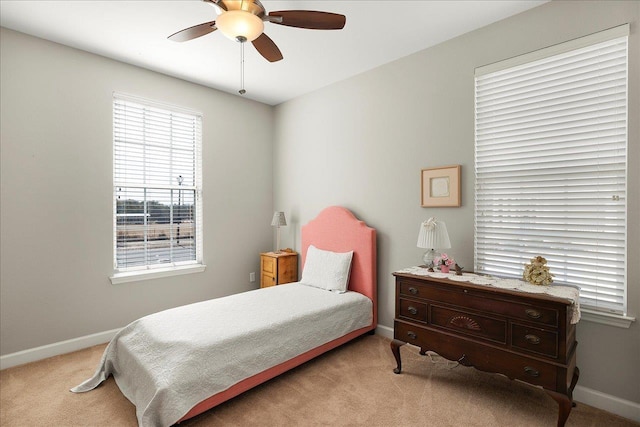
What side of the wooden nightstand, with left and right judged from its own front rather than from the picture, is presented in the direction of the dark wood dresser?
left

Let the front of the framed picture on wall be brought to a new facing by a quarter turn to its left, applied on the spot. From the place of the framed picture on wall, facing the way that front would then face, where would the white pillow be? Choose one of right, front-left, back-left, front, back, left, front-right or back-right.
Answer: back-right

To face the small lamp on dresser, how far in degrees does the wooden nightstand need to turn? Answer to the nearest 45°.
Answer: approximately 90° to its left

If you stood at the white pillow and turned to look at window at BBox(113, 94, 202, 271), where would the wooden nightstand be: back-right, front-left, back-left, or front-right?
front-right

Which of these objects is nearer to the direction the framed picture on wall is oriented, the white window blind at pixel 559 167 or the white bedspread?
the white bedspread

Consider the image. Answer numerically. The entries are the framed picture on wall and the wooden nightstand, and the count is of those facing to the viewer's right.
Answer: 0

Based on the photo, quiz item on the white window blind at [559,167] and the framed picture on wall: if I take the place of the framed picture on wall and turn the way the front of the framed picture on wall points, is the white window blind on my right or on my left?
on my left

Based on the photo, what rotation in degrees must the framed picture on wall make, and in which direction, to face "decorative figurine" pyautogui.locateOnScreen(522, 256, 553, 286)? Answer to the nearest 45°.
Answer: approximately 90° to its left

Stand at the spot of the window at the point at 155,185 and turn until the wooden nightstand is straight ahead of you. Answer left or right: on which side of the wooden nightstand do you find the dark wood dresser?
right

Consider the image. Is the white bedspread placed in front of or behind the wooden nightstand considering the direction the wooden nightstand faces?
in front

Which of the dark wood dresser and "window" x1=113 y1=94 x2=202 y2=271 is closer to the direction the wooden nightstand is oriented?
the window

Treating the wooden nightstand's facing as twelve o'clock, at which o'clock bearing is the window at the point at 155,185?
The window is roughly at 1 o'clock from the wooden nightstand.

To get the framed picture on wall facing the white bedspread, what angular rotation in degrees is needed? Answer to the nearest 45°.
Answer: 0° — it already faces it

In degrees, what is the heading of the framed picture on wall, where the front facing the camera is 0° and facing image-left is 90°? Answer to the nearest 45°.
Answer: approximately 45°

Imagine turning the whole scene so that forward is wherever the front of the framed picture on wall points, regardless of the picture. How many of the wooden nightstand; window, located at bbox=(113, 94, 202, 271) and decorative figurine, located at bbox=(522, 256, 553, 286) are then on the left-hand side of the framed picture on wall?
1

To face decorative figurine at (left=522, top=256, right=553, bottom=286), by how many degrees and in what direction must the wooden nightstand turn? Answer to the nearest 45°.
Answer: approximately 90° to its left

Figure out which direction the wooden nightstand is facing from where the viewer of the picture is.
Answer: facing the viewer and to the left of the viewer

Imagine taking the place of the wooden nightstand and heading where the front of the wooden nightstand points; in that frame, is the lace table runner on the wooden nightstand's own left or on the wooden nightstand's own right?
on the wooden nightstand's own left
